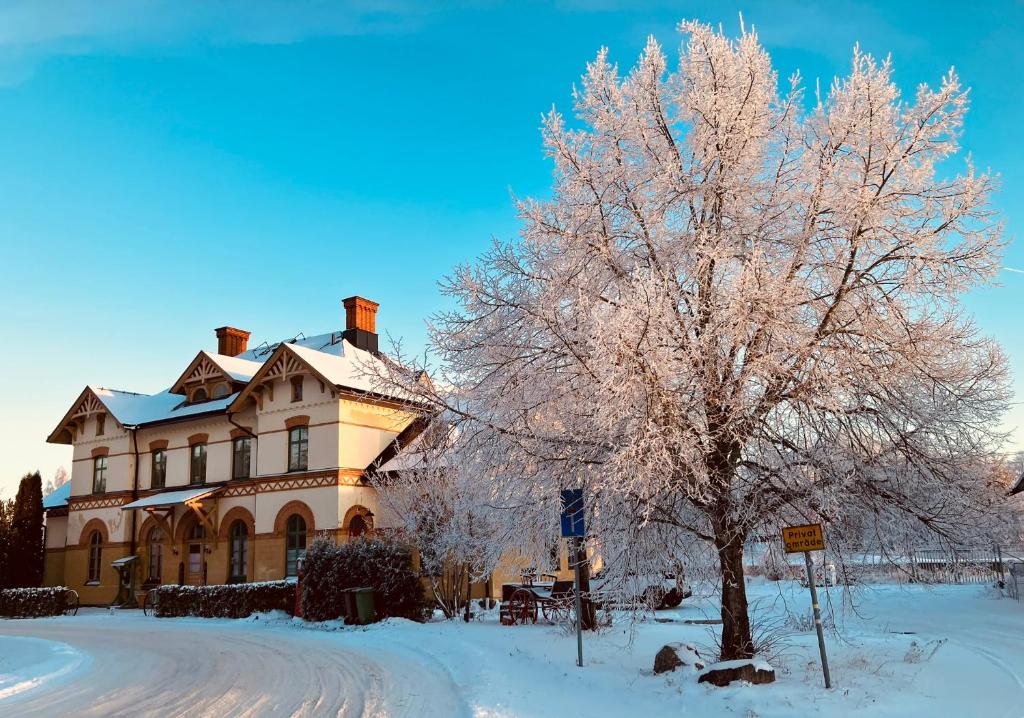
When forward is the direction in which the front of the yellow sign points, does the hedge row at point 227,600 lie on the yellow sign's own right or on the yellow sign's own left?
on the yellow sign's own right

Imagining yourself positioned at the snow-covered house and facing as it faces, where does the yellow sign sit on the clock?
The yellow sign is roughly at 10 o'clock from the snow-covered house.

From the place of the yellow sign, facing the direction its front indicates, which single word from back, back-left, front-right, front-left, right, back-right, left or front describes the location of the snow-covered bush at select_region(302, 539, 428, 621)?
back-right

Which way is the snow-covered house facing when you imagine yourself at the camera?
facing the viewer and to the left of the viewer

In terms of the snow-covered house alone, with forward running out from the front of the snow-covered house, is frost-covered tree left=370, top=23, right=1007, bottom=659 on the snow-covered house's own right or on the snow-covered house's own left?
on the snow-covered house's own left

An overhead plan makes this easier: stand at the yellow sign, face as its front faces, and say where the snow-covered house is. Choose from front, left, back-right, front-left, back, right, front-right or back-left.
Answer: back-right

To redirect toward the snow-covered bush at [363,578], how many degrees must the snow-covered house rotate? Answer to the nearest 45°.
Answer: approximately 45° to its left

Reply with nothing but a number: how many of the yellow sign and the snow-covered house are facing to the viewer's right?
0

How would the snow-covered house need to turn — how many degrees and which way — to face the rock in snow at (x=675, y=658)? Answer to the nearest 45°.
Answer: approximately 45° to its left

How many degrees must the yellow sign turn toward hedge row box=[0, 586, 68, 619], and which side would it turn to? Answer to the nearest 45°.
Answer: approximately 135° to its right

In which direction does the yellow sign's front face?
toward the camera
